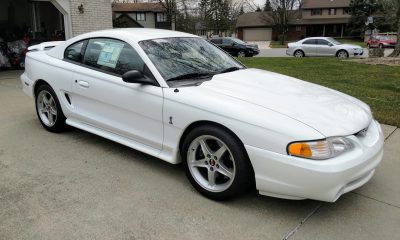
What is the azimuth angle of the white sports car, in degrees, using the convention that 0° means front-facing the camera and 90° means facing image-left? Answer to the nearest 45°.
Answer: approximately 315°

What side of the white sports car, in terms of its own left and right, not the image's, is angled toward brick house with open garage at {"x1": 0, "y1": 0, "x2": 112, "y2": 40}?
back

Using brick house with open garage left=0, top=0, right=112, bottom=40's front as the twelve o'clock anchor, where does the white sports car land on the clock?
The white sports car is roughly at 12 o'clock from the brick house with open garage.

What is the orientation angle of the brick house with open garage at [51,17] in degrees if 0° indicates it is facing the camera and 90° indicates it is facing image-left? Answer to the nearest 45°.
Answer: approximately 0°
